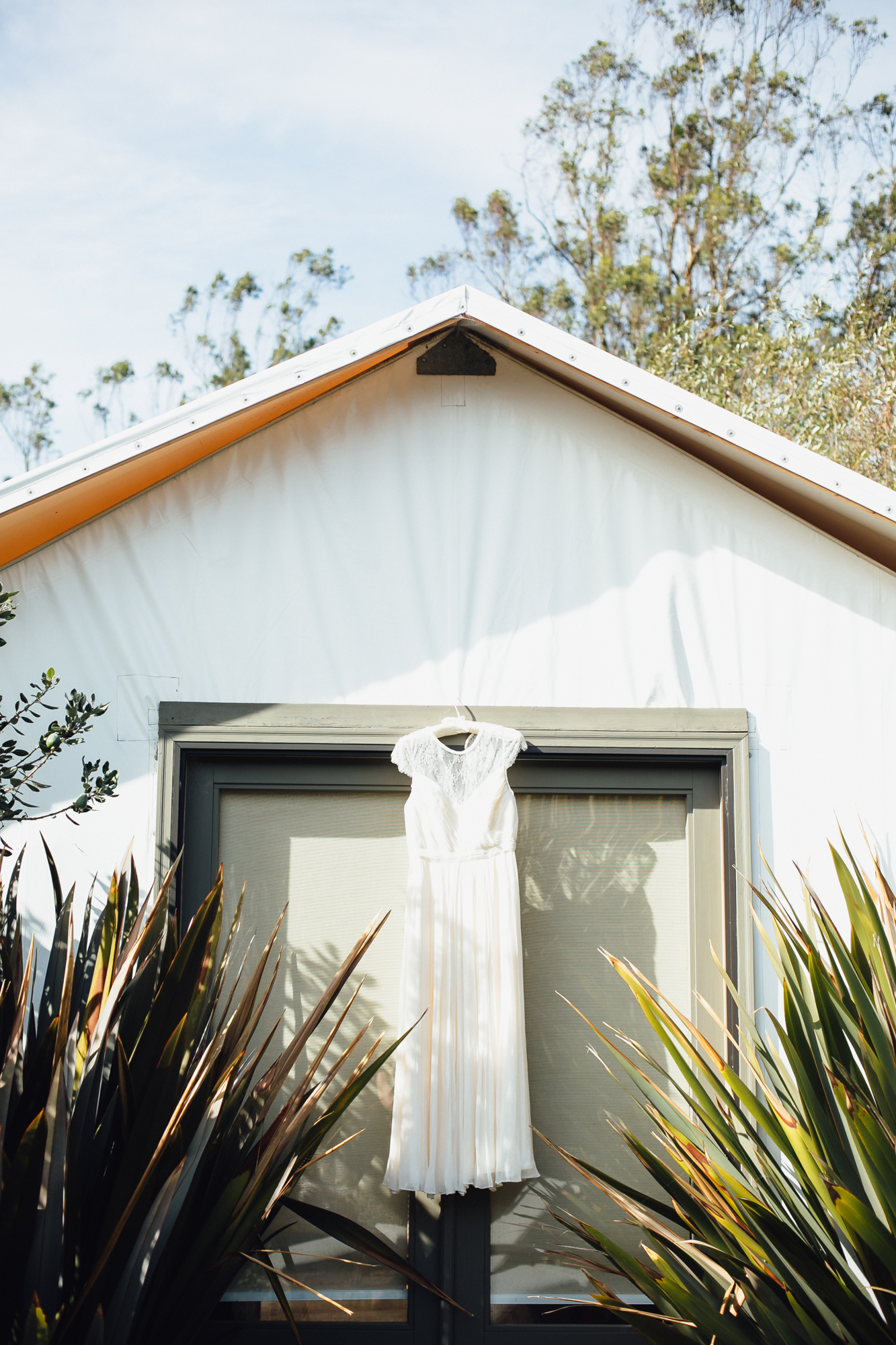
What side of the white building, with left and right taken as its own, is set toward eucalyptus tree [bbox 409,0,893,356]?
back

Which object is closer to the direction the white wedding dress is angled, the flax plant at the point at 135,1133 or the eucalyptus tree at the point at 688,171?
the flax plant

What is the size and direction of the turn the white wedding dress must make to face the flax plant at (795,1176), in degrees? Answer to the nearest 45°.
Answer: approximately 45° to its left

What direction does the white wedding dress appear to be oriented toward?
toward the camera

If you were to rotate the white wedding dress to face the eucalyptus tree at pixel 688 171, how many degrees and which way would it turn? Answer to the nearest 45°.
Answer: approximately 180°

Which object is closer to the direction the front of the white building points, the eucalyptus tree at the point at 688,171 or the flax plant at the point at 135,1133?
the flax plant

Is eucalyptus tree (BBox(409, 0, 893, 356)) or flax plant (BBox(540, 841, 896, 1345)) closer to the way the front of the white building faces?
the flax plant

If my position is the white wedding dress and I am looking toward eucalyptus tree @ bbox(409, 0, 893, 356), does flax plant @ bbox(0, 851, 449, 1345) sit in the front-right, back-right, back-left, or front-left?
back-left
